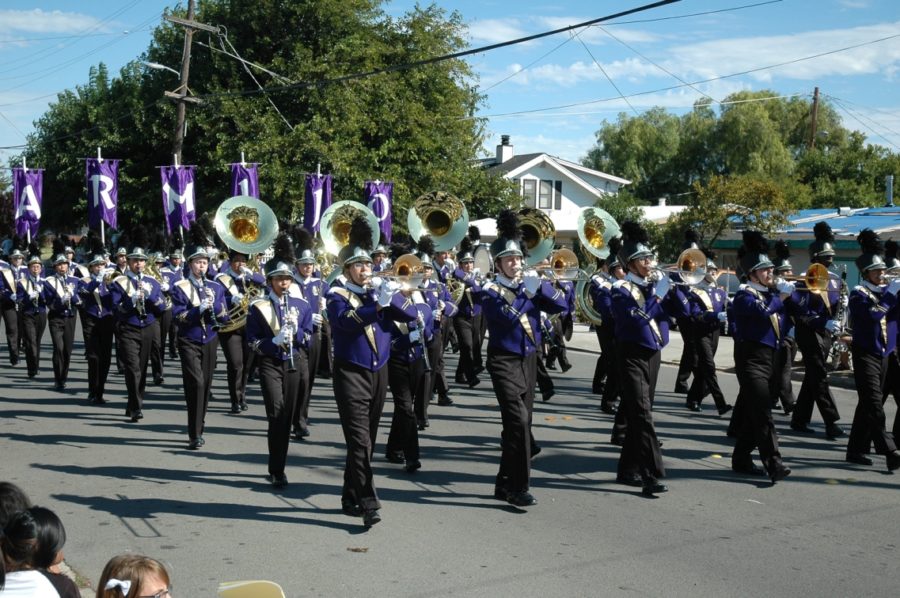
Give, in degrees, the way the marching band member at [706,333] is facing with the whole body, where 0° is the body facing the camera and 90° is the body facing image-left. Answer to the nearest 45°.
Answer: approximately 315°

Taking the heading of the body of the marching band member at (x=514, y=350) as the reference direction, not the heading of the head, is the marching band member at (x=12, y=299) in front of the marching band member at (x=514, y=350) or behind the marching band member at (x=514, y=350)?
behind

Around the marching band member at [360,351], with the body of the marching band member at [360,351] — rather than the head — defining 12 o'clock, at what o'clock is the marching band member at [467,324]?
the marching band member at [467,324] is roughly at 8 o'clock from the marching band member at [360,351].

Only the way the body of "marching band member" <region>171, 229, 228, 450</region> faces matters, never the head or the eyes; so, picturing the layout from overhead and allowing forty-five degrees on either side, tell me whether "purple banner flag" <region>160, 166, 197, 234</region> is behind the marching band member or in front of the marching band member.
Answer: behind

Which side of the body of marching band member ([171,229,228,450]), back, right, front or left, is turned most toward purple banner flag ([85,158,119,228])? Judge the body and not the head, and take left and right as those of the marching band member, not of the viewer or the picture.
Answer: back

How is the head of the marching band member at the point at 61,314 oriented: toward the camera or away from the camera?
toward the camera

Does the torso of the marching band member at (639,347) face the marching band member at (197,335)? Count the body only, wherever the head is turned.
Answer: no

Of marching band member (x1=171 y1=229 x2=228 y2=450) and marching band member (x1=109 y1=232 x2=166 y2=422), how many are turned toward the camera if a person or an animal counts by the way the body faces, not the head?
2

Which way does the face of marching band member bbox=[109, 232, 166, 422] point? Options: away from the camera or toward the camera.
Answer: toward the camera

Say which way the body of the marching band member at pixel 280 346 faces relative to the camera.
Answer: toward the camera

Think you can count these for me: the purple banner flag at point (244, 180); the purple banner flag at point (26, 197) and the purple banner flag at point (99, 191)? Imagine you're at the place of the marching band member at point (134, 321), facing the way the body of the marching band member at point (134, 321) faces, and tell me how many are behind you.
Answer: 3

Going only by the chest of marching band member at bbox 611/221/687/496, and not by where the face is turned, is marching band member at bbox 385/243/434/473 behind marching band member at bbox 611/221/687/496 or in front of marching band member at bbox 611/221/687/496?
behind

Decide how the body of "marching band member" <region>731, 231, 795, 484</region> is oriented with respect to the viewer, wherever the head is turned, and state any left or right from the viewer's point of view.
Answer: facing the viewer and to the right of the viewer

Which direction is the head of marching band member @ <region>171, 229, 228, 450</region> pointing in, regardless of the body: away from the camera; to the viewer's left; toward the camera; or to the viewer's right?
toward the camera

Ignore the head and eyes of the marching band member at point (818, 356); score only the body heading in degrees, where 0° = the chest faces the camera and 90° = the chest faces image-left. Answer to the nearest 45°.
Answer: approximately 315°

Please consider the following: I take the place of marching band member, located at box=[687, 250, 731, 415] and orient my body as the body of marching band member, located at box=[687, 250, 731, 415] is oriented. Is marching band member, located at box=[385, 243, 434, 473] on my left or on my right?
on my right

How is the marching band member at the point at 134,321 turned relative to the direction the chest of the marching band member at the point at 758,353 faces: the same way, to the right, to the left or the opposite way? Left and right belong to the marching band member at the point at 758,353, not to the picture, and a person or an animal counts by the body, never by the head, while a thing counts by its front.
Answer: the same way

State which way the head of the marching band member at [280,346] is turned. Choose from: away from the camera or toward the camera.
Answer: toward the camera
